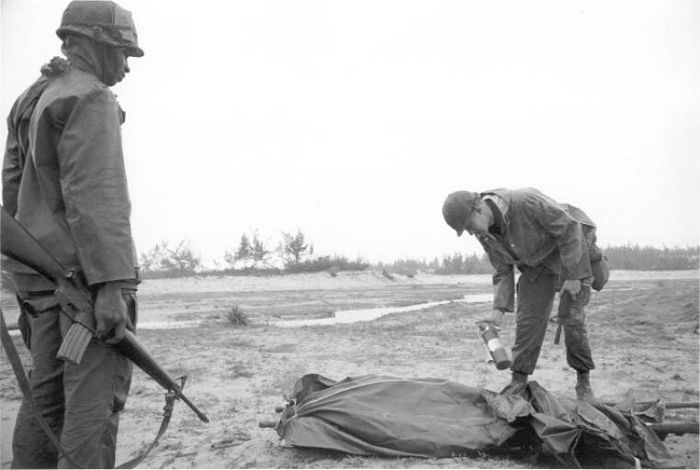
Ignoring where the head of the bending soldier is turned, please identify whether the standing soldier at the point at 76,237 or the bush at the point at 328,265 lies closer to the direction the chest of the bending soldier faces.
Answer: the standing soldier

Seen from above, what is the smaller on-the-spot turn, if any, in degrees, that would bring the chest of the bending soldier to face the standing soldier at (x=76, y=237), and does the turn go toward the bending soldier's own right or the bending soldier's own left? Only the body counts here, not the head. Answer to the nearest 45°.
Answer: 0° — they already face them

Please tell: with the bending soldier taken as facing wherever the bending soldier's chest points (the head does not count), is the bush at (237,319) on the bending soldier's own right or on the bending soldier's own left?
on the bending soldier's own right

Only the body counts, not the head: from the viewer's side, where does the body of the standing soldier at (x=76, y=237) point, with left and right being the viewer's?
facing away from the viewer and to the right of the viewer

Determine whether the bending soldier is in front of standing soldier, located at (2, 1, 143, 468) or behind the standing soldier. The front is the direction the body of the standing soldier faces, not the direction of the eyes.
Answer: in front

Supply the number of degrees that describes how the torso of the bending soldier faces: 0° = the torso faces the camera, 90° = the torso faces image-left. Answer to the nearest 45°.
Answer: approximately 45°

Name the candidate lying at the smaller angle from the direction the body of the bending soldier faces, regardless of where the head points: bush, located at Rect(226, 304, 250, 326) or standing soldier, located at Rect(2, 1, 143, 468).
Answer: the standing soldier

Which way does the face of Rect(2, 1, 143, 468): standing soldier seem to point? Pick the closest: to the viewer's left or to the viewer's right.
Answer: to the viewer's right
